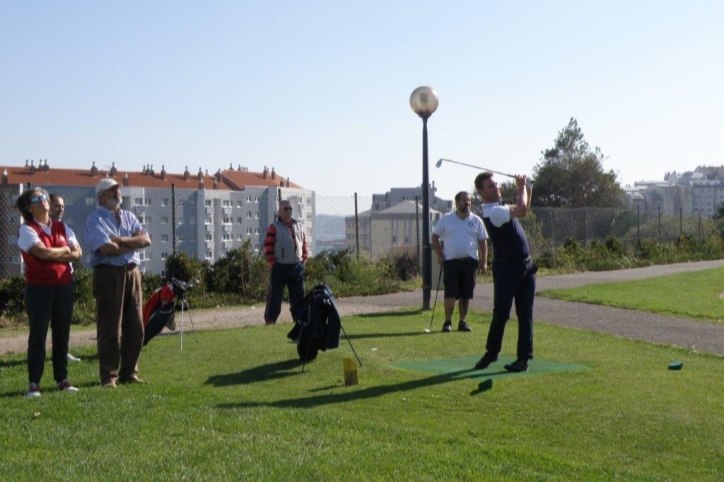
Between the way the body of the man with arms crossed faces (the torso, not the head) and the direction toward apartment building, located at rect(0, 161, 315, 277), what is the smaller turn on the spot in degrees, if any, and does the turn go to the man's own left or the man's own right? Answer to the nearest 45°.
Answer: approximately 135° to the man's own left

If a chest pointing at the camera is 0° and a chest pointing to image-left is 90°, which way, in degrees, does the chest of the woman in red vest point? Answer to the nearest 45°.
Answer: approximately 315°

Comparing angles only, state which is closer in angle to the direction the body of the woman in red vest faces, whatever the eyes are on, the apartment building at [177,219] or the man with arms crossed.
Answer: the man with arms crossed

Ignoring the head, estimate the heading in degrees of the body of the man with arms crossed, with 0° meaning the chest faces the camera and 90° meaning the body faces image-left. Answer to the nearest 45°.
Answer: approximately 315°
